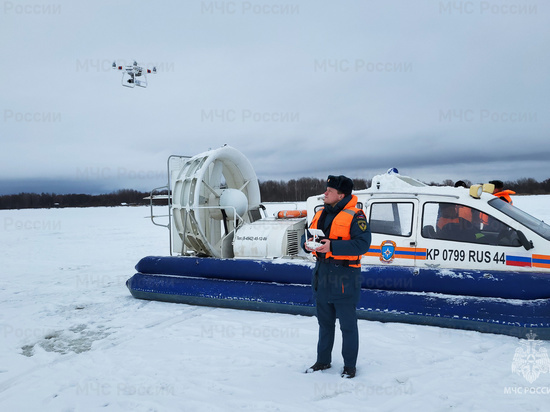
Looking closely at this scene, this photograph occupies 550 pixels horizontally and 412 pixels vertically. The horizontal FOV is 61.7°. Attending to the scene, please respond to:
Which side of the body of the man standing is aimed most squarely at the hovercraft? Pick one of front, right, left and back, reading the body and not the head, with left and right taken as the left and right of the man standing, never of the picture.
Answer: back

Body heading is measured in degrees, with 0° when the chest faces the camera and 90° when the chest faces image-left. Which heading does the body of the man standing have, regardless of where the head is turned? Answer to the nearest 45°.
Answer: approximately 45°

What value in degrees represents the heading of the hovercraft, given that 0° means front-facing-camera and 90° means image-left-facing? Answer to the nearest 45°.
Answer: approximately 315°

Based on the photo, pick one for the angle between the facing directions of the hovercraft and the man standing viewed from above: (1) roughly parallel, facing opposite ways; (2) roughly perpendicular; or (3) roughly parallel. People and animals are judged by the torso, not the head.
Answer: roughly perpendicular

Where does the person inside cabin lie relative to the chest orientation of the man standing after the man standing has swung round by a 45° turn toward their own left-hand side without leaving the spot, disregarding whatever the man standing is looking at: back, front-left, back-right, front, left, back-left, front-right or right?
back-left
